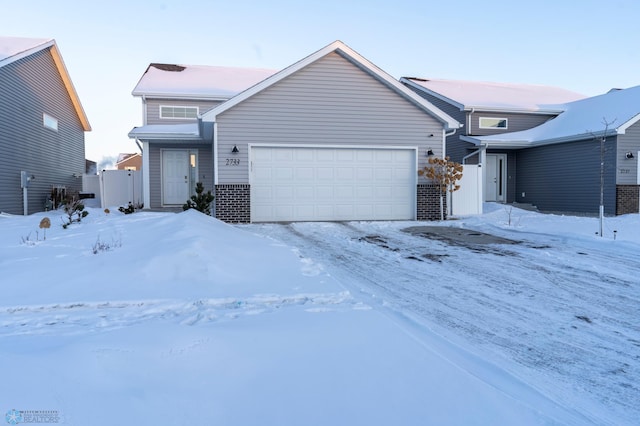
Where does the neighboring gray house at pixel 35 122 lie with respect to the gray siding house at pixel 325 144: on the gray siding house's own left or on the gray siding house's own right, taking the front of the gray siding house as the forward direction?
on the gray siding house's own right

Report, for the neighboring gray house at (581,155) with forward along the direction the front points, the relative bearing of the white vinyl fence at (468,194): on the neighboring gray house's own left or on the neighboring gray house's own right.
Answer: on the neighboring gray house's own right

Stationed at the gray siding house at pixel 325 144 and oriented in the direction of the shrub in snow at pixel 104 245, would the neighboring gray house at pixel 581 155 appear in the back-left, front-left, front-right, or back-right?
back-left

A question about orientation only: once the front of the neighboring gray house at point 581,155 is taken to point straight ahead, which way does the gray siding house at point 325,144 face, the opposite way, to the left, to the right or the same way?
the same way

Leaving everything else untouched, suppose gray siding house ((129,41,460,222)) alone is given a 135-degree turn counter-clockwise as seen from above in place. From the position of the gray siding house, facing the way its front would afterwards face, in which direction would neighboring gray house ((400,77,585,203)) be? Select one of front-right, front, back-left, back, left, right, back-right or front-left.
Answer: front

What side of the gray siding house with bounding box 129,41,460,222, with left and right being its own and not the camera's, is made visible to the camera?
front

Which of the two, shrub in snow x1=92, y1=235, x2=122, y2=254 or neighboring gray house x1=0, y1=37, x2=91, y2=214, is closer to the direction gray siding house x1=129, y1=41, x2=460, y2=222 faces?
the shrub in snow

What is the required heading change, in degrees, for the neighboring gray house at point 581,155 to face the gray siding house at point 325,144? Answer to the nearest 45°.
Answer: approximately 90° to its right

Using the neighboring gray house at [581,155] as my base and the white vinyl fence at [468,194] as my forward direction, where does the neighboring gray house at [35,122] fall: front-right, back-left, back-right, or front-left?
front-right

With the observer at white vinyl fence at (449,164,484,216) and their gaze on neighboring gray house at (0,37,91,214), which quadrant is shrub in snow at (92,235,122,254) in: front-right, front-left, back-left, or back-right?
front-left

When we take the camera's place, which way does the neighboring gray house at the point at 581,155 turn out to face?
facing the viewer and to the right of the viewer

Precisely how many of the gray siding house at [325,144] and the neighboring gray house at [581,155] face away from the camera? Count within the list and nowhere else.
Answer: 0

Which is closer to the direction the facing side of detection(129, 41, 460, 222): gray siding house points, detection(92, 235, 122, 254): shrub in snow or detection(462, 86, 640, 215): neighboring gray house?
the shrub in snow

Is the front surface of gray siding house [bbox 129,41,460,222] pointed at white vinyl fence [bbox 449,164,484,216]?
no
